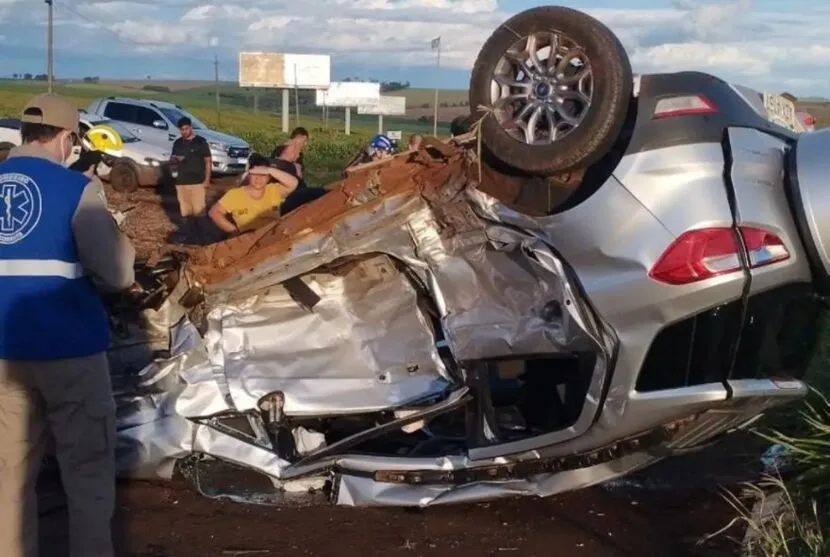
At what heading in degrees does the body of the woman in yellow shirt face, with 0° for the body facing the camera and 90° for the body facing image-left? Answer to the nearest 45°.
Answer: approximately 0°

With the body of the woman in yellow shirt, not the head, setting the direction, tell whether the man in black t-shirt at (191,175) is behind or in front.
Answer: behind

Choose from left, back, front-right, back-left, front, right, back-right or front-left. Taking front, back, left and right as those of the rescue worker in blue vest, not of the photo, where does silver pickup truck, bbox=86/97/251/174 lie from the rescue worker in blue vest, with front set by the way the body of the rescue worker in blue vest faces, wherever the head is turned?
front-left

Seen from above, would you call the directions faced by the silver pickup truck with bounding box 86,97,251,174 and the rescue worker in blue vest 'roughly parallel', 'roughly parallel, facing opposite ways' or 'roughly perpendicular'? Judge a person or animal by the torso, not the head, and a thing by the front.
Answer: roughly perpendicular

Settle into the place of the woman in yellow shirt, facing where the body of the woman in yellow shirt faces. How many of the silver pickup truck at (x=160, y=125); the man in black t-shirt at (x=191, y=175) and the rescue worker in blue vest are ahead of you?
1

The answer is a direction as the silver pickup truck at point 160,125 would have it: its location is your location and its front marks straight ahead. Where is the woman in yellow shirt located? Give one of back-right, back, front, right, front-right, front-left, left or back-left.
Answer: front-right

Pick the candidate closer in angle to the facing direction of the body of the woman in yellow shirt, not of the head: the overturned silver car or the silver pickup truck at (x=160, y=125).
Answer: the overturned silver car

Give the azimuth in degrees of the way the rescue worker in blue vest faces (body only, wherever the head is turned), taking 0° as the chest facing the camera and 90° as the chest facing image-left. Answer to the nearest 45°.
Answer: approximately 225°

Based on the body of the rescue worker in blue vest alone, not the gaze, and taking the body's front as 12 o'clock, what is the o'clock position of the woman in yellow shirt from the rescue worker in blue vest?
The woman in yellow shirt is roughly at 11 o'clock from the rescue worker in blue vest.

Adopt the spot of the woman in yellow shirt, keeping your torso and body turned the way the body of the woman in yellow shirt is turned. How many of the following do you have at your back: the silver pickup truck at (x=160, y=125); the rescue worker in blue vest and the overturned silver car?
1

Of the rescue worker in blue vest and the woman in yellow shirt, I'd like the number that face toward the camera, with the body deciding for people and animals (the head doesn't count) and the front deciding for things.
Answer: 1

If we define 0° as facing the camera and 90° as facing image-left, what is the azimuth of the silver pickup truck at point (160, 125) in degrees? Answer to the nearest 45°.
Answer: approximately 315°

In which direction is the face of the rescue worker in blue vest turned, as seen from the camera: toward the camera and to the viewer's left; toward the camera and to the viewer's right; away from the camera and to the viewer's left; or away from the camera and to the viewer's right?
away from the camera and to the viewer's right
